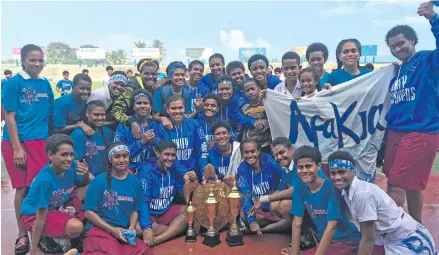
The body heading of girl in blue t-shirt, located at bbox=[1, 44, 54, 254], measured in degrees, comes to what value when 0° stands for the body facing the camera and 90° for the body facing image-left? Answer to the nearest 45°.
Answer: approximately 315°

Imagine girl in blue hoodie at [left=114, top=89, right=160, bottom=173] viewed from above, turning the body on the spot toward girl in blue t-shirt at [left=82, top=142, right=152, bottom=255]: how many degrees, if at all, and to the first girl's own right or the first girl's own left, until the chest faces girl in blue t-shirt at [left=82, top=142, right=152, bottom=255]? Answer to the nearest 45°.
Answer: approximately 45° to the first girl's own right

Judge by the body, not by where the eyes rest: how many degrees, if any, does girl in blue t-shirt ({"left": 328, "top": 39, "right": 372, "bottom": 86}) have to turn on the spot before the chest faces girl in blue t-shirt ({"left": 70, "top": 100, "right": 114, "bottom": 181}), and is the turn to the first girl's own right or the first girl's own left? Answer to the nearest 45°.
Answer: approximately 45° to the first girl's own right

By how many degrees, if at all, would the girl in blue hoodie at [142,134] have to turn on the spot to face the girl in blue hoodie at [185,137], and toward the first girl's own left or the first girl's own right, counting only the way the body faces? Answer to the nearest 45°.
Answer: approximately 90° to the first girl's own left

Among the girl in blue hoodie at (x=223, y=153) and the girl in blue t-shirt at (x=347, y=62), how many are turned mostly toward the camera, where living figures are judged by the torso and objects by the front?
2

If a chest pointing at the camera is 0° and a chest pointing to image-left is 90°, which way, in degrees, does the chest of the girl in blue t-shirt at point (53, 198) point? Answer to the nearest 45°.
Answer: approximately 315°

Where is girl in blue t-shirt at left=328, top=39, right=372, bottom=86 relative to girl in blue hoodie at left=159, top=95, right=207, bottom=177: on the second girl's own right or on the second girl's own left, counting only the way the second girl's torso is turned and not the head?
on the second girl's own left

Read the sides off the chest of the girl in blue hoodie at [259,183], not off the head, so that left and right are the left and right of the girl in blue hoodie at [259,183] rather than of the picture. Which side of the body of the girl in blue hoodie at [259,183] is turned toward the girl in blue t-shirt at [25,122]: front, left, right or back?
right

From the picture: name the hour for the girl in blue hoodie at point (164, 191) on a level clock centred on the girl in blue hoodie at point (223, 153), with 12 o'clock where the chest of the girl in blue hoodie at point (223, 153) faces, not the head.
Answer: the girl in blue hoodie at point (164, 191) is roughly at 2 o'clock from the girl in blue hoodie at point (223, 153).

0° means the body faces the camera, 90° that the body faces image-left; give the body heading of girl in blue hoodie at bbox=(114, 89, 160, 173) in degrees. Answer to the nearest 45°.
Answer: approximately 0°
